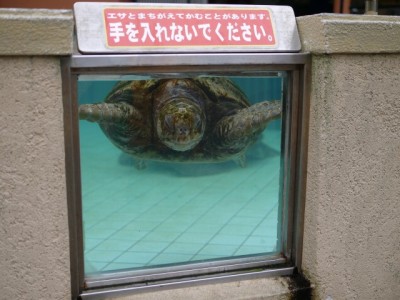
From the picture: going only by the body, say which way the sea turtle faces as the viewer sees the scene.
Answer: toward the camera
